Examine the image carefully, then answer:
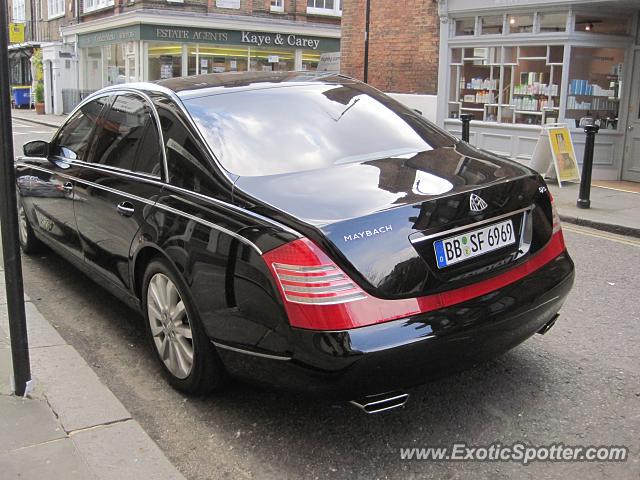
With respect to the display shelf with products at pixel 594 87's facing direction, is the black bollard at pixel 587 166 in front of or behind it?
in front

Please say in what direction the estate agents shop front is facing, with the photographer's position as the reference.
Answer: facing the viewer

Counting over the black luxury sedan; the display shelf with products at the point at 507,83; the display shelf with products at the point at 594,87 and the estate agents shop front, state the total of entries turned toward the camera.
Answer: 3

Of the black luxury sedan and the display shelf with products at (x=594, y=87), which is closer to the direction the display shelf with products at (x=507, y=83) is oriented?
the black luxury sedan

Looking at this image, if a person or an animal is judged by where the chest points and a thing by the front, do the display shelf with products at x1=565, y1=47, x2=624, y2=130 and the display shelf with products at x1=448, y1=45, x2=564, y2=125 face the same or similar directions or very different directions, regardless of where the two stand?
same or similar directions

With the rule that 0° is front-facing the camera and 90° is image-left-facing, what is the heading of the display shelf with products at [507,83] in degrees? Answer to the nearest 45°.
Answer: approximately 0°

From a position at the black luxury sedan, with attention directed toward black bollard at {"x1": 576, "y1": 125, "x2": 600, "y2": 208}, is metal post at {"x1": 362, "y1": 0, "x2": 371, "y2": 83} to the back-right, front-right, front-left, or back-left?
front-left

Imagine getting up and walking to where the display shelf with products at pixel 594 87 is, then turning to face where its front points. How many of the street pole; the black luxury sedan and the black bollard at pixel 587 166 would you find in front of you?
3

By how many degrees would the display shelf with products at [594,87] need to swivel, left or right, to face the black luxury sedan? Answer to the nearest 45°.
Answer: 0° — it already faces it

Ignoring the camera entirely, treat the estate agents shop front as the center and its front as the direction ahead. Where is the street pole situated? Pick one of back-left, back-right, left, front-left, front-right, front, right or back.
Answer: front

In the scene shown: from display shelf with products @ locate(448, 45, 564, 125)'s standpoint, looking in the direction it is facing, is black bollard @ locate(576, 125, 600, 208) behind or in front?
in front

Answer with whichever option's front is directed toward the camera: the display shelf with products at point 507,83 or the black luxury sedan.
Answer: the display shelf with products

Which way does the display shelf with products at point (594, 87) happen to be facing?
toward the camera

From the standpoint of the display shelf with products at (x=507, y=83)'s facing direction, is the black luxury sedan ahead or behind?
ahead

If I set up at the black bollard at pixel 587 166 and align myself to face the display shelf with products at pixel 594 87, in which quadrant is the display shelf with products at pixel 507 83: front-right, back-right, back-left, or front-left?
front-left

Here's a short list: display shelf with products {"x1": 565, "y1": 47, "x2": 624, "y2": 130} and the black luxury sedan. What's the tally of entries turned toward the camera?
1
